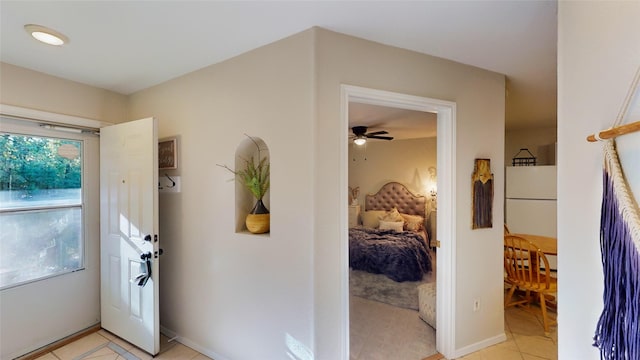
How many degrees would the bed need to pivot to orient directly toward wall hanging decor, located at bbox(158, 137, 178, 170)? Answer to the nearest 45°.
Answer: approximately 45° to its right

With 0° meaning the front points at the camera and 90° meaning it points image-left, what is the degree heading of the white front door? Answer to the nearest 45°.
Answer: approximately 45°

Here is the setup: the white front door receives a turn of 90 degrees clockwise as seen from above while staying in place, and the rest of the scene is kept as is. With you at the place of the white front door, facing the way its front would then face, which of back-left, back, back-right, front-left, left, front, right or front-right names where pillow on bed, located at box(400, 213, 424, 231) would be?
back-right

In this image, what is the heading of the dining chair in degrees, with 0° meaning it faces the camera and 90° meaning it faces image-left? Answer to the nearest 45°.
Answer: approximately 225°

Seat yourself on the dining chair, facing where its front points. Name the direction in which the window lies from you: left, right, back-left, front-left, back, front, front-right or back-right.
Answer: back

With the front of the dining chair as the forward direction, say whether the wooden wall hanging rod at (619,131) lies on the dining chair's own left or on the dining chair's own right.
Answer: on the dining chair's own right
